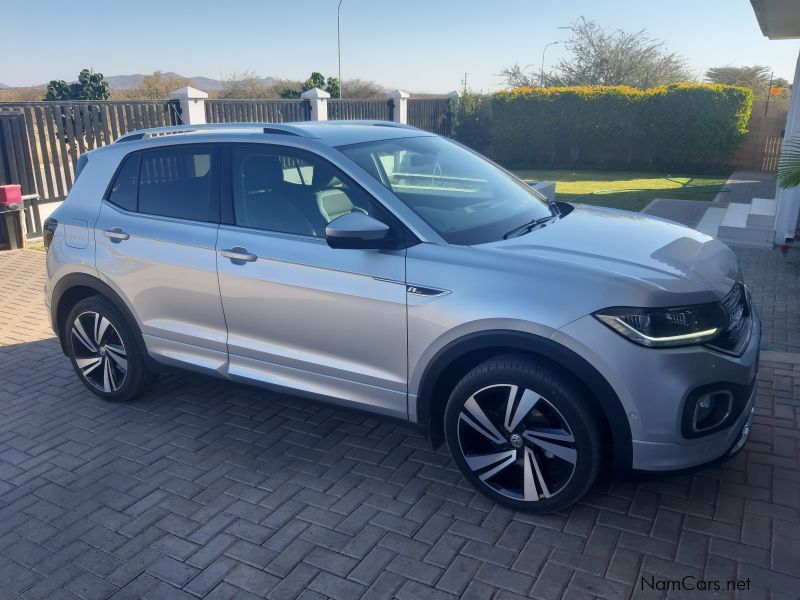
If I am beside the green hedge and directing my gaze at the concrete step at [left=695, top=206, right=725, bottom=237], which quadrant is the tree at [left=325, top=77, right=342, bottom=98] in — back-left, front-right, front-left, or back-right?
back-right

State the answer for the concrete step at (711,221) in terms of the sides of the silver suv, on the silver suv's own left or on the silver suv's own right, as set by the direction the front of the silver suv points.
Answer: on the silver suv's own left

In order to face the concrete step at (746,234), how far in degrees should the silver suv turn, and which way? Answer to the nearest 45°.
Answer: approximately 90° to its left

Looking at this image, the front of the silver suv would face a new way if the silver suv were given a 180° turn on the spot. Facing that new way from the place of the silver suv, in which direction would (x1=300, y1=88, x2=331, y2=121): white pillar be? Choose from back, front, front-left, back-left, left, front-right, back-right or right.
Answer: front-right

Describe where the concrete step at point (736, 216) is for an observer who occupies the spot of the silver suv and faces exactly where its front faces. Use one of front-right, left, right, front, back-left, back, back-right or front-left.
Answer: left

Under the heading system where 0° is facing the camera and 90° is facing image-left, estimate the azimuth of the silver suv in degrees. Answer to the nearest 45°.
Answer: approximately 315°

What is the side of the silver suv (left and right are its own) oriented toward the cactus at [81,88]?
back

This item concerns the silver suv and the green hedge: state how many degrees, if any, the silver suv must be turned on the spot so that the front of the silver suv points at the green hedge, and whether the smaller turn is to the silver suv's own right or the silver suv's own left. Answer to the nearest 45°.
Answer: approximately 135° to the silver suv's own left

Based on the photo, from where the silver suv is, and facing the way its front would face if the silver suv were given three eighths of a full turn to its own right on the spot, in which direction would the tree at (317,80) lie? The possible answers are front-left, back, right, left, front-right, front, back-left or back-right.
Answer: right

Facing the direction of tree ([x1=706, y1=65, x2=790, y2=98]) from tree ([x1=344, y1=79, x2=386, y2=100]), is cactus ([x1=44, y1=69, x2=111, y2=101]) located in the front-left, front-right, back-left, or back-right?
back-right

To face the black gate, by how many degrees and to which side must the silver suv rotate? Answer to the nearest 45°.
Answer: approximately 180°

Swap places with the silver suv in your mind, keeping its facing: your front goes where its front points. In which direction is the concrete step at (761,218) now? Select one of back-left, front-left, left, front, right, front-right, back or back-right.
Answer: left
